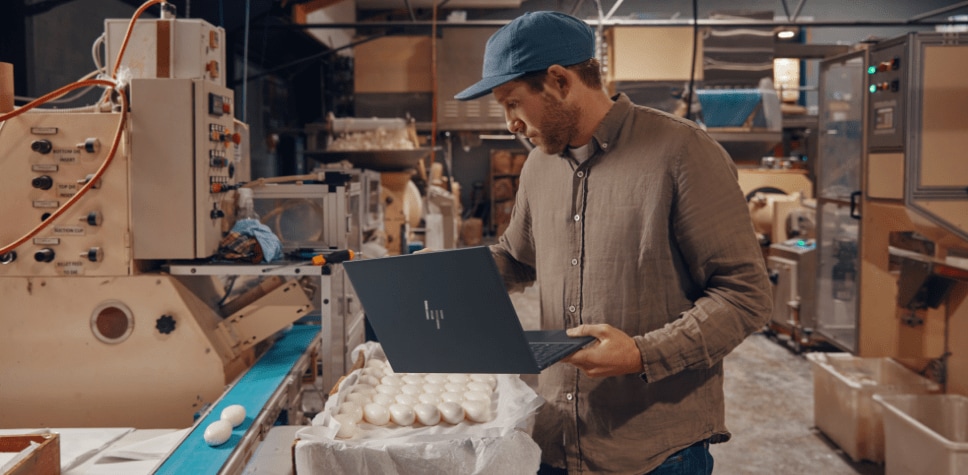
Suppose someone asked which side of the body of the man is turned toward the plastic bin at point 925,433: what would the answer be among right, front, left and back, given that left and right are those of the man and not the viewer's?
back

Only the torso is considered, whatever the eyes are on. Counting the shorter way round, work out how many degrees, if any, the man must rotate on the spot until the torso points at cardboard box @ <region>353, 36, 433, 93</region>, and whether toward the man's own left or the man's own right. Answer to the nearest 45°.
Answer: approximately 135° to the man's own right

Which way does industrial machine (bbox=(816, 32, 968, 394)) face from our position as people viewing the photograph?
facing the viewer and to the left of the viewer

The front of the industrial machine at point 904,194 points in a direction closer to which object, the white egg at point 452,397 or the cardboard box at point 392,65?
the white egg

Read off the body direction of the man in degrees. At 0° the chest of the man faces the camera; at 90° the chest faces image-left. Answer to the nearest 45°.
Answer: approximately 45°

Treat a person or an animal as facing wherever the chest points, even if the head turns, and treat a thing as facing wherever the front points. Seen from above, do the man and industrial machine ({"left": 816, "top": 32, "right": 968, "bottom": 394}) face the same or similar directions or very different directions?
same or similar directions

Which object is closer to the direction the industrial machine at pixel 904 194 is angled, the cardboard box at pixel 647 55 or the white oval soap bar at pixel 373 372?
the white oval soap bar

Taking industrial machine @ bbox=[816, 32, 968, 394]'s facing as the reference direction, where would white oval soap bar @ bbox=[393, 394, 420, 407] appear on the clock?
The white oval soap bar is roughly at 11 o'clock from the industrial machine.

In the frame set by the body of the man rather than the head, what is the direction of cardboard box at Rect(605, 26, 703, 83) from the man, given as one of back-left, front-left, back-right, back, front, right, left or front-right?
back-right

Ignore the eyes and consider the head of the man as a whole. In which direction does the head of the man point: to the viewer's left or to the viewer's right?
to the viewer's left

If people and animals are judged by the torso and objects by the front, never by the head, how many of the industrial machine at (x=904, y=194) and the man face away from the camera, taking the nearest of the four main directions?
0

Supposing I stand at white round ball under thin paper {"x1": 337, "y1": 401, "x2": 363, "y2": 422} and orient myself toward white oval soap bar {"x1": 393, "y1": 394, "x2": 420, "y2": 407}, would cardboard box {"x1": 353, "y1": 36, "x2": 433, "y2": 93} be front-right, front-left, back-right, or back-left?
front-left

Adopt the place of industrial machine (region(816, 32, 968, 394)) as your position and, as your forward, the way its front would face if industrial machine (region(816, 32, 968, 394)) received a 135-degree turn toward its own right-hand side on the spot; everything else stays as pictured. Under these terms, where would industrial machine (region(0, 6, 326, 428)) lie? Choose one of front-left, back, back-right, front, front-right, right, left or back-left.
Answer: back-left
